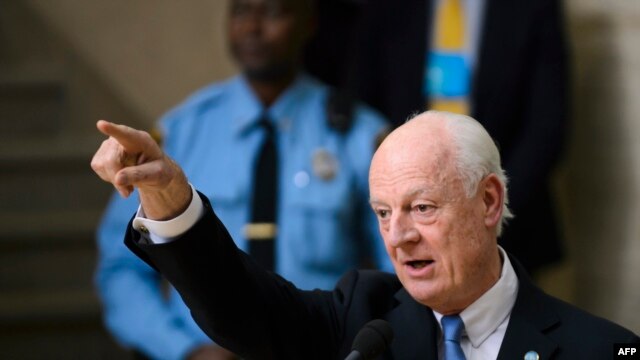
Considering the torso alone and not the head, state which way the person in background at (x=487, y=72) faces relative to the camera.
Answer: toward the camera

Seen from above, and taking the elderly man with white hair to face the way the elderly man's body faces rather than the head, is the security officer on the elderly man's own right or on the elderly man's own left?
on the elderly man's own right

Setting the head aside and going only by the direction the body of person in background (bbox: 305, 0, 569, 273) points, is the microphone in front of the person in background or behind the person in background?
in front

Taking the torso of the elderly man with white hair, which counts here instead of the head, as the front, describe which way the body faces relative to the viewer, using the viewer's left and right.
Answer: facing the viewer and to the left of the viewer

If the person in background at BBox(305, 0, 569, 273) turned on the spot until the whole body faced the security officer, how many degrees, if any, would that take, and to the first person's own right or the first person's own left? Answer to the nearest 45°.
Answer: approximately 45° to the first person's own right

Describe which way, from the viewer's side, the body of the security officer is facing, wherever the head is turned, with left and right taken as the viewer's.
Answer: facing the viewer

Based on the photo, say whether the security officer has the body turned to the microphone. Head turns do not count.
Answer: yes

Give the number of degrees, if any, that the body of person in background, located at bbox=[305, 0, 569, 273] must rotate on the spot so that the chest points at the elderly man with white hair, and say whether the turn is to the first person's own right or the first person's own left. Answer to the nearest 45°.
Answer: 0° — they already face them

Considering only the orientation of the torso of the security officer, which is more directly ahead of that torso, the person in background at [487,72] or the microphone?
the microphone

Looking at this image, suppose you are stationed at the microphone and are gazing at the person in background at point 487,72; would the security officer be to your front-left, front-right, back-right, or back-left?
front-left

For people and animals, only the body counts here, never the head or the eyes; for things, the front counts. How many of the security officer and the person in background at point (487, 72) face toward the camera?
2

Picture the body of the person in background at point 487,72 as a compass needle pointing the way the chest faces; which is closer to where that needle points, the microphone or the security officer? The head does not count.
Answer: the microphone
